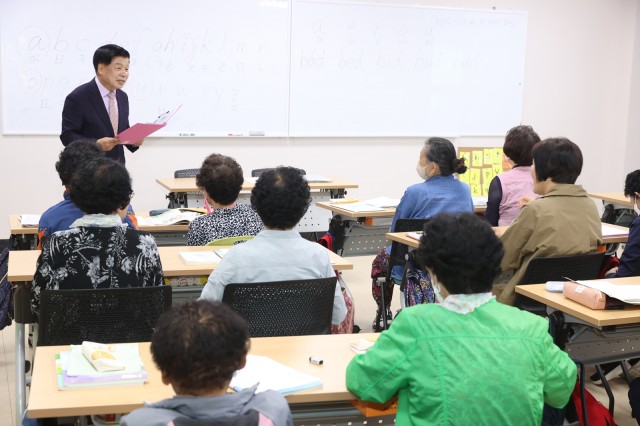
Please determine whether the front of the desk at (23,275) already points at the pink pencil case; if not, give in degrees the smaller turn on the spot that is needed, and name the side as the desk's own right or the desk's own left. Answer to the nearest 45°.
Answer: approximately 90° to the desk's own left

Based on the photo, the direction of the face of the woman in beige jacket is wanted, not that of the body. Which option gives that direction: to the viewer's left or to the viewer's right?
to the viewer's left

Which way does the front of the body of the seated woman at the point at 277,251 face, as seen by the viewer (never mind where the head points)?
away from the camera

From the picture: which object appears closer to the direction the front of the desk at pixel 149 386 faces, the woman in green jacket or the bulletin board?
the woman in green jacket

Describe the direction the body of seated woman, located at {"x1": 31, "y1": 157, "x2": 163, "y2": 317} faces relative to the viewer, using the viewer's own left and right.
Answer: facing away from the viewer

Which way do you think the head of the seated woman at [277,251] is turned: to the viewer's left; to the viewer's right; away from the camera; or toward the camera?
away from the camera

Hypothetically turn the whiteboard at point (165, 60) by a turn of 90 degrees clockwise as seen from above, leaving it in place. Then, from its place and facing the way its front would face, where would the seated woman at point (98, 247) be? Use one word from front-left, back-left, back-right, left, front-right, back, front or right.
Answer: left

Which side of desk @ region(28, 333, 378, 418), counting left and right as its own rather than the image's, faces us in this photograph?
front

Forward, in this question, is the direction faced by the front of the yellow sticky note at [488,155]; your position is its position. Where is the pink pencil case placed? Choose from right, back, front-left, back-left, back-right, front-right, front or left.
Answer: front

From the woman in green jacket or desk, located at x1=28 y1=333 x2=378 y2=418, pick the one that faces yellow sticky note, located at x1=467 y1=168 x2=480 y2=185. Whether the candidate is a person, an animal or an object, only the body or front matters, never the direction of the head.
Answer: the woman in green jacket

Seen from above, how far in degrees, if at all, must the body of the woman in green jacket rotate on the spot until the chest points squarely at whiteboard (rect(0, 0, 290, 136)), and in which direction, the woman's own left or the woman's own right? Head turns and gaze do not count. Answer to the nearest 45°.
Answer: approximately 45° to the woman's own left

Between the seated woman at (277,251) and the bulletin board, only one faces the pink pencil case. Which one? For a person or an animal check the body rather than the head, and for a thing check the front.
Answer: the bulletin board

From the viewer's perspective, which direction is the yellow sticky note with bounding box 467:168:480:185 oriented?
toward the camera

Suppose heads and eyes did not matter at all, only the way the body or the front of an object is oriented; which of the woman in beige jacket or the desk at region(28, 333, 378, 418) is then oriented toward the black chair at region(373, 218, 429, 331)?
the woman in beige jacket

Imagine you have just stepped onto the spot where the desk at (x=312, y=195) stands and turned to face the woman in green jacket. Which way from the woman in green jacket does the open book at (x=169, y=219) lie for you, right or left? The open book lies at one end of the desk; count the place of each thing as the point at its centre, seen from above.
right

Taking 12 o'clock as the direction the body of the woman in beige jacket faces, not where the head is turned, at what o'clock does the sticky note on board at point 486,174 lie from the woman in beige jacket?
The sticky note on board is roughly at 1 o'clock from the woman in beige jacket.

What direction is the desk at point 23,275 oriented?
toward the camera
